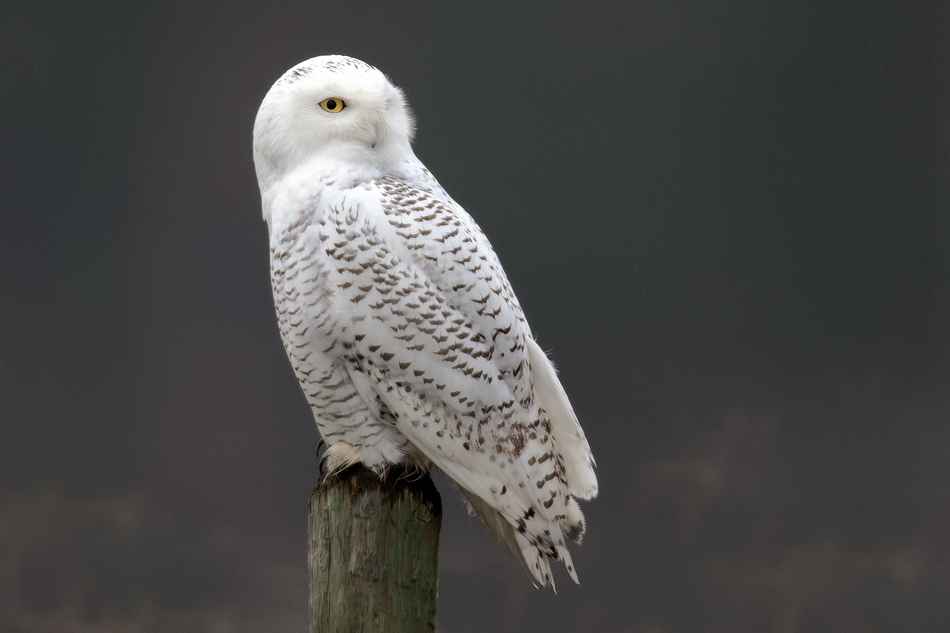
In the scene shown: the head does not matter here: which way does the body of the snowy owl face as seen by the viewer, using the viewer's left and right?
facing to the left of the viewer
